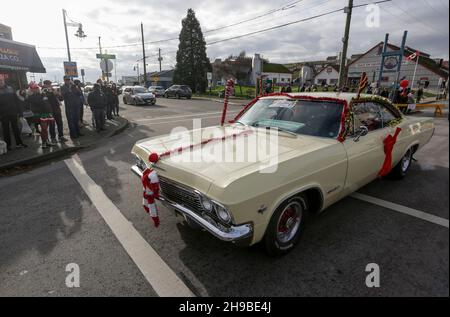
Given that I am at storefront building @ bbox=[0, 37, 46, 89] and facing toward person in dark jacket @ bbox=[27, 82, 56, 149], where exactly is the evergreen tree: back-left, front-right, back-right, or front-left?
back-left

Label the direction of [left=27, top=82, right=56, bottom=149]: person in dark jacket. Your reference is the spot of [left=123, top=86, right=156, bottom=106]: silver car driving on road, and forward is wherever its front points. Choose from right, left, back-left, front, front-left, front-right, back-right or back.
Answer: front-right

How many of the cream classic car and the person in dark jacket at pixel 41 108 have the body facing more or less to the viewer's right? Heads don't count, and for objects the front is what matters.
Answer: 1

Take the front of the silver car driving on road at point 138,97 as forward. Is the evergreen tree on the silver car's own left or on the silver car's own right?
on the silver car's own left

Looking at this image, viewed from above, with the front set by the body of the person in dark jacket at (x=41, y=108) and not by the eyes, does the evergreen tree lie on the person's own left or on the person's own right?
on the person's own left

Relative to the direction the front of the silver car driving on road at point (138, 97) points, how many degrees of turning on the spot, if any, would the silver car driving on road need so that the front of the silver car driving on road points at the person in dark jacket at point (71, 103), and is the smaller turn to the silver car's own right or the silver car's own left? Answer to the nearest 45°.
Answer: approximately 45° to the silver car's own right

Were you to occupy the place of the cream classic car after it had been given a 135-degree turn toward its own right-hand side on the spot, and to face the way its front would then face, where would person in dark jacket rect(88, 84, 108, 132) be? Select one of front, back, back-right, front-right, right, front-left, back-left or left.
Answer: front-left

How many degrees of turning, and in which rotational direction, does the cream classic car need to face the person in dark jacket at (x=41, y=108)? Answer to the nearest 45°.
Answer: approximately 90° to its right
